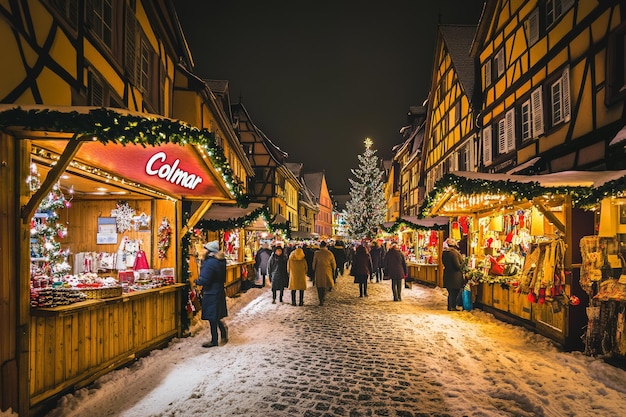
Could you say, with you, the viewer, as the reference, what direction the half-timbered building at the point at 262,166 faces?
facing the viewer and to the right of the viewer

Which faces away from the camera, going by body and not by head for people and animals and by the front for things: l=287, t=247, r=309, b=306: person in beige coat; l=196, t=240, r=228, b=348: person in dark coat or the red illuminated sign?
the person in beige coat

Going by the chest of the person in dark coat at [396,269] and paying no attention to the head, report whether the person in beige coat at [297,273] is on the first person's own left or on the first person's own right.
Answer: on the first person's own left

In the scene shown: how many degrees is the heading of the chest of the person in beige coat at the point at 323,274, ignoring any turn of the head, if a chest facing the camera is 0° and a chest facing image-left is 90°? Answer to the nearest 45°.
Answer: approximately 180°

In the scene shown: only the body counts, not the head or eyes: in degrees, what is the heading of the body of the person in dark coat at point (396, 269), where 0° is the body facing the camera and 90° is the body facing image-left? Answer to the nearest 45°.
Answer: approximately 180°

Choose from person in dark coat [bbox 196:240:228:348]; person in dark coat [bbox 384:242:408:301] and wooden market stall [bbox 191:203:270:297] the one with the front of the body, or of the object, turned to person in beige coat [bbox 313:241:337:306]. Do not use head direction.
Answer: the wooden market stall

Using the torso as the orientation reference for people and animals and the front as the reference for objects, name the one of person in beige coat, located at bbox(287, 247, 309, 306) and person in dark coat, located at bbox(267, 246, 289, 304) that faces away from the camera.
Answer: the person in beige coat

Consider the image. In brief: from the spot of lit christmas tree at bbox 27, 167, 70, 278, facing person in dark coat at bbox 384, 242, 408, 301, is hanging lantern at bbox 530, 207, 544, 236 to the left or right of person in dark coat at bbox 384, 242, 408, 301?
right

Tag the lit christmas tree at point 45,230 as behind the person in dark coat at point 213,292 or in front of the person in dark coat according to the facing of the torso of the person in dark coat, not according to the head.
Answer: in front

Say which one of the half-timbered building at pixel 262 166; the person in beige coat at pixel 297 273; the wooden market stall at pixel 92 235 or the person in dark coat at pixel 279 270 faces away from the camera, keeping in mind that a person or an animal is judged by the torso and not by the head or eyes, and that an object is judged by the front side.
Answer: the person in beige coat

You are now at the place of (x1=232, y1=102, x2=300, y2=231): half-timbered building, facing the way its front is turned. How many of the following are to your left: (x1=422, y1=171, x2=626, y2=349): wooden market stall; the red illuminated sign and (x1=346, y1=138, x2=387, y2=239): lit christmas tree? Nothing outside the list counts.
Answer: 1

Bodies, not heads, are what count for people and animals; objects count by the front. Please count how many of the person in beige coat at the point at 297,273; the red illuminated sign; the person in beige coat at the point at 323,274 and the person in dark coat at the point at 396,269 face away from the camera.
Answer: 3
